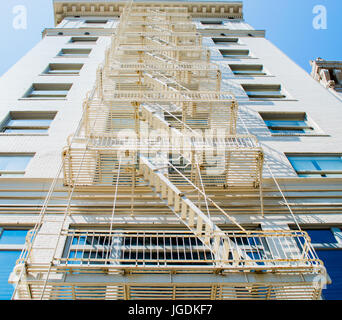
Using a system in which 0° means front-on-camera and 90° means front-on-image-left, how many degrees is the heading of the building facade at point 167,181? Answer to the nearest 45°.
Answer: approximately 0°

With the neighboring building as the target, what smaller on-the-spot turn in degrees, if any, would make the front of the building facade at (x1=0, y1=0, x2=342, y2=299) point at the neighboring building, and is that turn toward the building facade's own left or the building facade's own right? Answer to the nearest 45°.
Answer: approximately 135° to the building facade's own left
